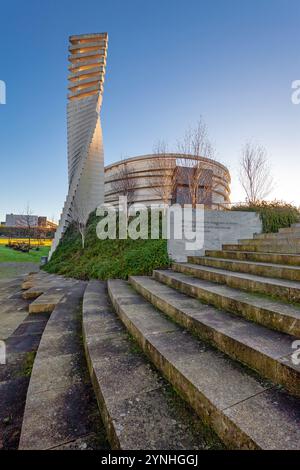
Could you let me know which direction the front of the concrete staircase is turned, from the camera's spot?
facing the viewer and to the left of the viewer

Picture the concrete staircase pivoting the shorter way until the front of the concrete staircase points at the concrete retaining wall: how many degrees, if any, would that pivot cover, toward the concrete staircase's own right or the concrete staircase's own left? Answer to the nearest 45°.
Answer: approximately 135° to the concrete staircase's own right

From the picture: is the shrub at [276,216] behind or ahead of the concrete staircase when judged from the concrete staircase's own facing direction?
behind
